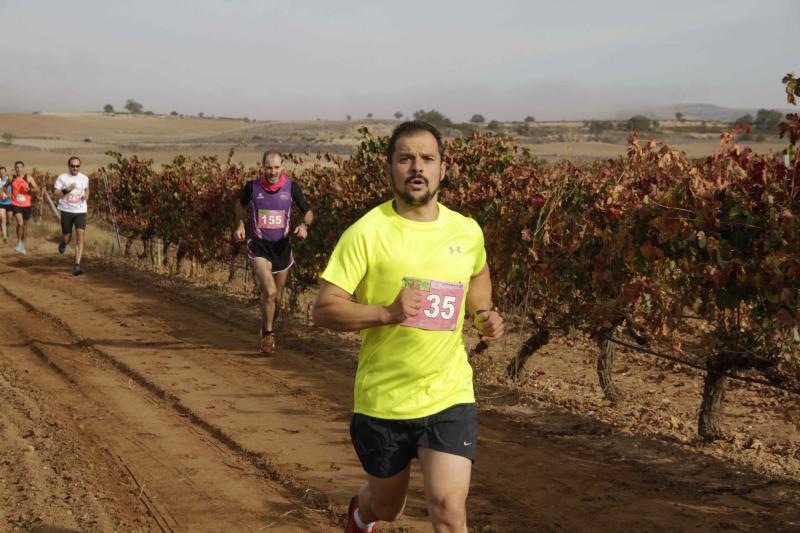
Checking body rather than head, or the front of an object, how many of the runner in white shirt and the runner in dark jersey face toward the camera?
2

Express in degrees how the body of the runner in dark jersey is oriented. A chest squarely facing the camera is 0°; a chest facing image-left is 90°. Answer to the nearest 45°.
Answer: approximately 0°

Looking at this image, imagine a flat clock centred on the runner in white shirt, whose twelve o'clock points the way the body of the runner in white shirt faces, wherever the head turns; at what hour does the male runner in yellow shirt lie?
The male runner in yellow shirt is roughly at 12 o'clock from the runner in white shirt.

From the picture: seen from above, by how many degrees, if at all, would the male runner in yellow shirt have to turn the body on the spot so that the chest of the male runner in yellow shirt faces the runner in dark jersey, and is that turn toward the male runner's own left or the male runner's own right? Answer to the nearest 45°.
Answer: approximately 135° to the male runner's own left

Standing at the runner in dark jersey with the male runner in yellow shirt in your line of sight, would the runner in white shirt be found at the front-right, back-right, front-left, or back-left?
back-right

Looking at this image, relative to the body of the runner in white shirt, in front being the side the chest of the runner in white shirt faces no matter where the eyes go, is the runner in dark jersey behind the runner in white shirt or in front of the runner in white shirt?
in front

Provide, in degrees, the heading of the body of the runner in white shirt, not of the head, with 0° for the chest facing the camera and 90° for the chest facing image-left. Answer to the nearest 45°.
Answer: approximately 0°

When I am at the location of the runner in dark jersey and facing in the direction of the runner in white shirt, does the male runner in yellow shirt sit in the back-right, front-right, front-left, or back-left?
back-left

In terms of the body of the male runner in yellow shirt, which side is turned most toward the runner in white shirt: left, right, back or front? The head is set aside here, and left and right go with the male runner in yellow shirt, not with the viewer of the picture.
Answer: back
